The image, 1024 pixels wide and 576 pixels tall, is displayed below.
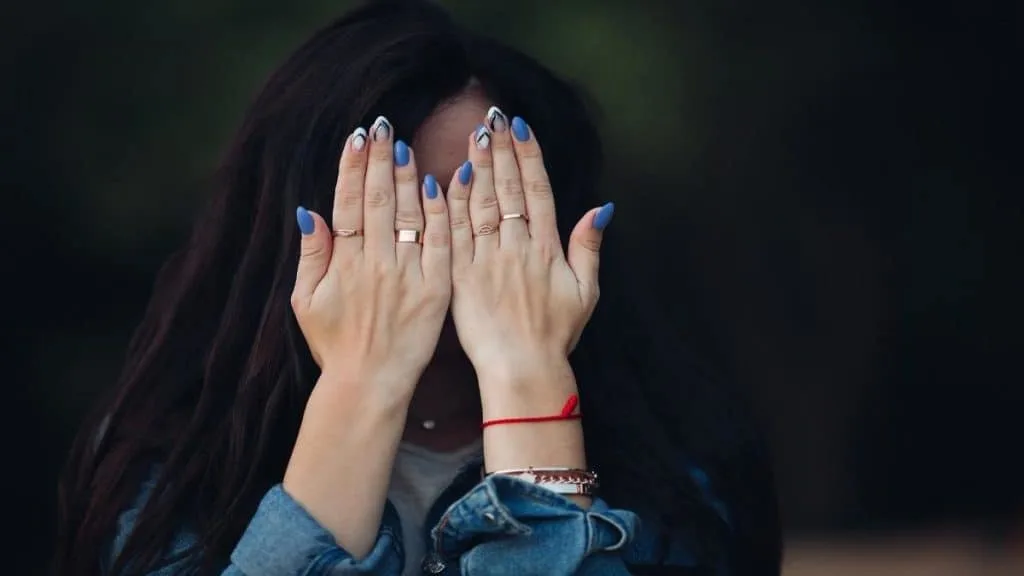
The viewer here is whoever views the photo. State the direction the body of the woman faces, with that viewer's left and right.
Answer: facing the viewer
